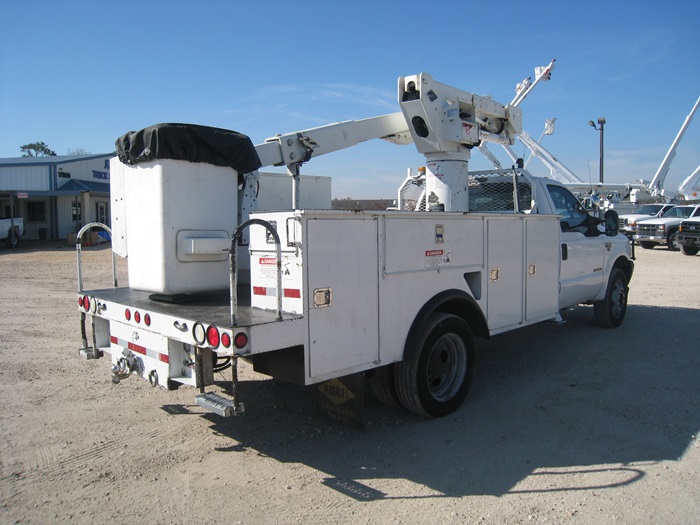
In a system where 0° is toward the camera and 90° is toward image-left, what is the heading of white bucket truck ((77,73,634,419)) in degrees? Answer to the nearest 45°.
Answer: approximately 225°

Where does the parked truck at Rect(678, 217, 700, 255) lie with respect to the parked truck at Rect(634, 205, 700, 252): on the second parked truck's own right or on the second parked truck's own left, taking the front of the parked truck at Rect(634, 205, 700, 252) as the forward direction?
on the second parked truck's own left

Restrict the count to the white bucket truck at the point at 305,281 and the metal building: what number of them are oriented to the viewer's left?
0

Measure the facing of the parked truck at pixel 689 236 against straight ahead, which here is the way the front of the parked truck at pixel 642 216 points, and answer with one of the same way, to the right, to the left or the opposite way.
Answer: the same way

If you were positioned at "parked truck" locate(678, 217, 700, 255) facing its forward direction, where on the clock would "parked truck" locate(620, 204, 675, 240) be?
"parked truck" locate(620, 204, 675, 240) is roughly at 4 o'clock from "parked truck" locate(678, 217, 700, 255).

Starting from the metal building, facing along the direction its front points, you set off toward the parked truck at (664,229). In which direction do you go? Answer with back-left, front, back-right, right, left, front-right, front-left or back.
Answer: front

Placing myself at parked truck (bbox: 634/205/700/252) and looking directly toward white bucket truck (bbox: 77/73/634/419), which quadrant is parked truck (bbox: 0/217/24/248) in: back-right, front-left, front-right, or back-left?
front-right

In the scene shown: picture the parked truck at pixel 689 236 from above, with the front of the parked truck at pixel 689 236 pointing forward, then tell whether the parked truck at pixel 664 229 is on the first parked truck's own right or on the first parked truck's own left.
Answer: on the first parked truck's own right

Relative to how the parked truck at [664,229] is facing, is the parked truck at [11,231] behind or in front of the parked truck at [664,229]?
in front

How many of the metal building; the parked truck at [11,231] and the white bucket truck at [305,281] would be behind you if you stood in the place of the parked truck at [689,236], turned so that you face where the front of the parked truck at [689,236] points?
0

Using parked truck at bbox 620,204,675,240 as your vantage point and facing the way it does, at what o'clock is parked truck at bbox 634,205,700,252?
parked truck at bbox 634,205,700,252 is roughly at 10 o'clock from parked truck at bbox 620,204,675,240.

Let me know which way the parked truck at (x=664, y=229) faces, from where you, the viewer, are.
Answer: facing the viewer and to the left of the viewer

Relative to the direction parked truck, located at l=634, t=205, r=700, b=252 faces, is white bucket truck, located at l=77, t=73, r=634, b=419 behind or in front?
in front

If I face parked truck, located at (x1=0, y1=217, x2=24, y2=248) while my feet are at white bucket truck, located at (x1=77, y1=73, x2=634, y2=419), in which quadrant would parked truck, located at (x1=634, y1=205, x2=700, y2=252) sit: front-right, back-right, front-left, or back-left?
front-right

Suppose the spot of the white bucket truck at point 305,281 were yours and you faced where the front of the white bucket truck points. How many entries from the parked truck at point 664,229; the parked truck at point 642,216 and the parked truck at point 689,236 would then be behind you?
0
